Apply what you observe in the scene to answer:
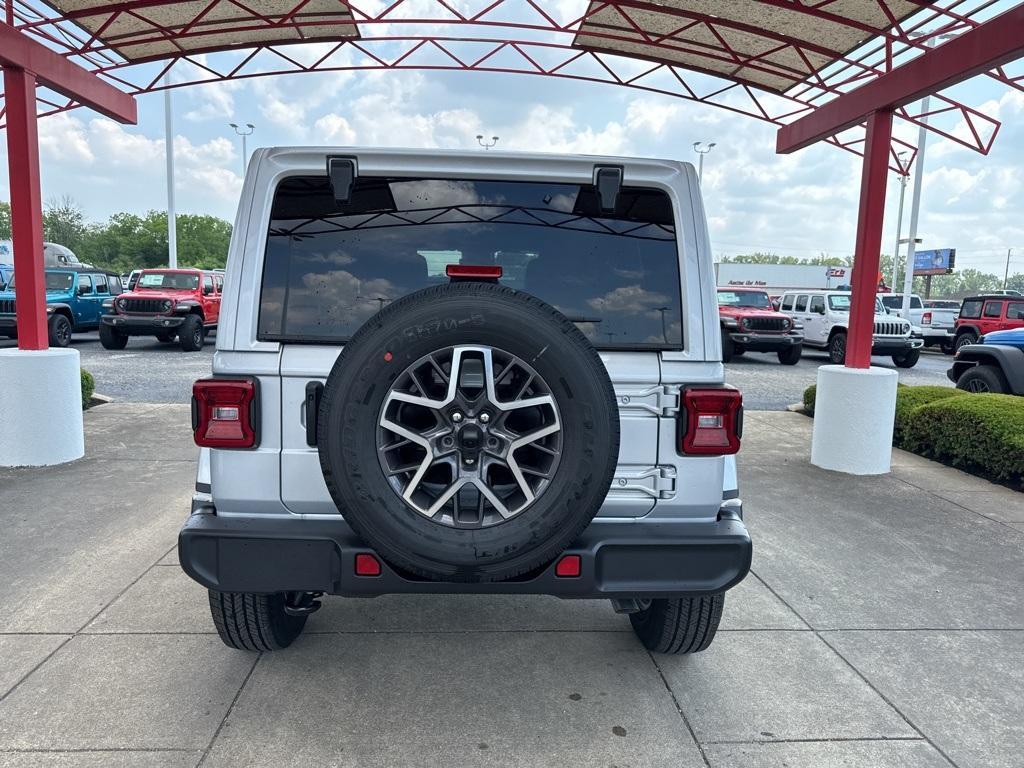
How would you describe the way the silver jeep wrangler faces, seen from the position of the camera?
facing away from the viewer

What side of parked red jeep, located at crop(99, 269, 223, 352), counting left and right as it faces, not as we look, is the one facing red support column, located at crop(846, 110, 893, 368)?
left

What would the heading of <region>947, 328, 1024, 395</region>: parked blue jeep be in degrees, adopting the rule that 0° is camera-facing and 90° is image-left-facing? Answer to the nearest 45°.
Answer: approximately 90°

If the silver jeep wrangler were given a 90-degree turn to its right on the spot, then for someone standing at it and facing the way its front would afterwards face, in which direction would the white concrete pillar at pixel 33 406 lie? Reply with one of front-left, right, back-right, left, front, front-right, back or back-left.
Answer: back-left

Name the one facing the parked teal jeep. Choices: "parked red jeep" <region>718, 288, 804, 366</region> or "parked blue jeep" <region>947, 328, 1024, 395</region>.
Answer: the parked blue jeep

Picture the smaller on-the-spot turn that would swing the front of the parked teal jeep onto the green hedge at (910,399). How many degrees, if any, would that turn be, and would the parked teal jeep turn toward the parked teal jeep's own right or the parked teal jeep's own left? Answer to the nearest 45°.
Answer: approximately 90° to the parked teal jeep's own left

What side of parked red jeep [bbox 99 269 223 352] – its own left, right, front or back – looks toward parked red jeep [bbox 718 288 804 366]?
left

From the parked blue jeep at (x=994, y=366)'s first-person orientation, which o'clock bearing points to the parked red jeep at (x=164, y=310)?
The parked red jeep is roughly at 12 o'clock from the parked blue jeep.

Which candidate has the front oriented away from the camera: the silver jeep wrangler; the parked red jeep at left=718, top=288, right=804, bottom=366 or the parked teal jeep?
the silver jeep wrangler

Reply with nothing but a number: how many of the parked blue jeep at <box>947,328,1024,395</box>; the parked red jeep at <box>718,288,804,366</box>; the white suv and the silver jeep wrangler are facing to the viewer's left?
1

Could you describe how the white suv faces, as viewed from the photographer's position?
facing the viewer and to the right of the viewer

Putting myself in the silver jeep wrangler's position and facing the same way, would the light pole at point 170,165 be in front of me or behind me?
in front

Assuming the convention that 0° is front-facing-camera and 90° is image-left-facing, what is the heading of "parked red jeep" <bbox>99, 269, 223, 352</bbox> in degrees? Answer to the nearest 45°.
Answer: approximately 45°

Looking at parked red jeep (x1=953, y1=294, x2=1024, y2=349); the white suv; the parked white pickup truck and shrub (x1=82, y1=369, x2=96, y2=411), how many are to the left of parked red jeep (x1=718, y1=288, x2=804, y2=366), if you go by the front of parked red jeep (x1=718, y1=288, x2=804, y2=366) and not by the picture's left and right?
3

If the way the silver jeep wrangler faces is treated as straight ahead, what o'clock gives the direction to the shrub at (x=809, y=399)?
The shrub is roughly at 1 o'clock from the silver jeep wrangler.

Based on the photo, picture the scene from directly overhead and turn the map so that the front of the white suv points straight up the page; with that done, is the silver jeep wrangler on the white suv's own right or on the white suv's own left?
on the white suv's own right

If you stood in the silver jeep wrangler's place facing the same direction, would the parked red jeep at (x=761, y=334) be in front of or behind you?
in front

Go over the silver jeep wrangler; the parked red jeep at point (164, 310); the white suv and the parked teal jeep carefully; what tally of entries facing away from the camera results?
1
